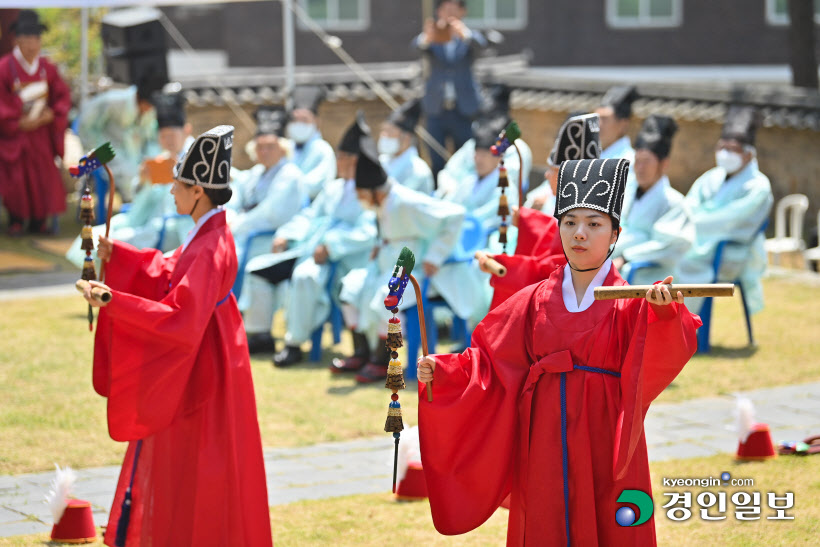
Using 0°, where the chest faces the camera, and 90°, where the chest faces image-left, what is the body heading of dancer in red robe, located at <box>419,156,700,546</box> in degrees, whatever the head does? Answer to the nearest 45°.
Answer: approximately 0°

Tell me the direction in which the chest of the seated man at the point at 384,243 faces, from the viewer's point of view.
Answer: to the viewer's left

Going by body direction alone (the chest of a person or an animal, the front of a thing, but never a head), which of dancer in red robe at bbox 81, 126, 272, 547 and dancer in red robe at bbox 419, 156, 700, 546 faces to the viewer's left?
dancer in red robe at bbox 81, 126, 272, 547

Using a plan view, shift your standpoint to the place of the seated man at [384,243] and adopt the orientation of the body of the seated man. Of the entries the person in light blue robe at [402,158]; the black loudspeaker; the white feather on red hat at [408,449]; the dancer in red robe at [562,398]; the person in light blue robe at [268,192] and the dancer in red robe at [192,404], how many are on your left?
3

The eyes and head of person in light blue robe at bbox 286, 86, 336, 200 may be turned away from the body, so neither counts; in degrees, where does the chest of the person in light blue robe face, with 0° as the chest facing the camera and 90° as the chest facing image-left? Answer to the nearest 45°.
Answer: approximately 45°

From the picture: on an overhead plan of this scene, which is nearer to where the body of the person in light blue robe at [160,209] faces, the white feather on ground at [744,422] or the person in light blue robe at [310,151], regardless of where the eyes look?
the white feather on ground

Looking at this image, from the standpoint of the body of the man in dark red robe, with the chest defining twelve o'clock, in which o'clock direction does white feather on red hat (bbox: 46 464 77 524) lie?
The white feather on red hat is roughly at 12 o'clock from the man in dark red robe.

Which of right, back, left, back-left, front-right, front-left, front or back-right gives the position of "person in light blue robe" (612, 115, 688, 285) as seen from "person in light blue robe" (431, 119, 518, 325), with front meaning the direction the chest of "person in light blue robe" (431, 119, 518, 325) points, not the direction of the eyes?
back-left
